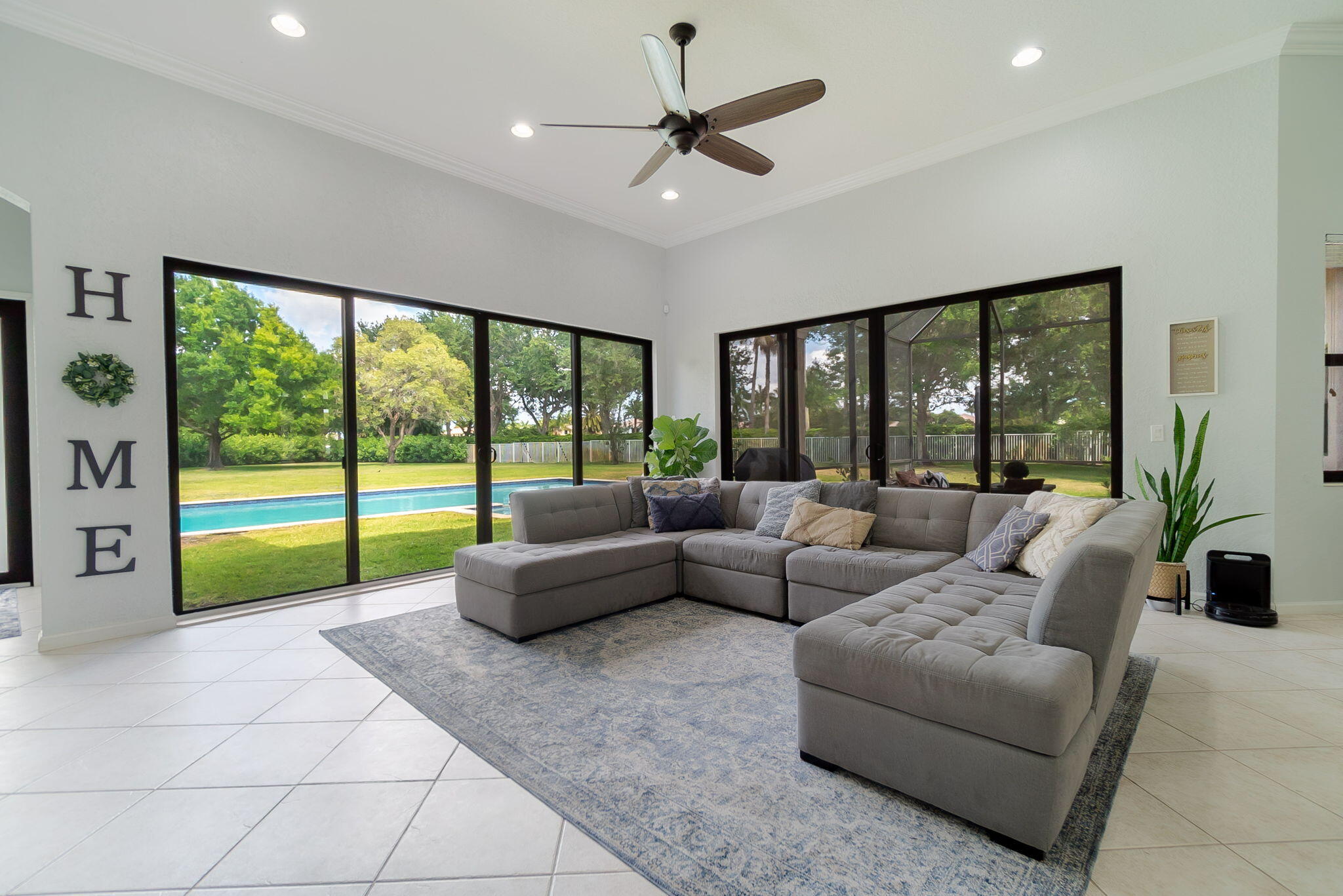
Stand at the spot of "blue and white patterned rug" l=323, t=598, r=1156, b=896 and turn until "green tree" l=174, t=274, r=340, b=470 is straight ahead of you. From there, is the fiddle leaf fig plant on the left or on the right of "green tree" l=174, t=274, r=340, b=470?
right

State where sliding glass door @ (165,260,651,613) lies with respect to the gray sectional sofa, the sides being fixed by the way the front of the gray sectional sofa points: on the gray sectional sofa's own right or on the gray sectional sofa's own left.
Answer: on the gray sectional sofa's own right

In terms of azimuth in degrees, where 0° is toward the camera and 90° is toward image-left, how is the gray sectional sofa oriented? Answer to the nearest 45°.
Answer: approximately 45°

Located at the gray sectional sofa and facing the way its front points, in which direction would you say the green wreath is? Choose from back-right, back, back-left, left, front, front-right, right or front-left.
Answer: front-right

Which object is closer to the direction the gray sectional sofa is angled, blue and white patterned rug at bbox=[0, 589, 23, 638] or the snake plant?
the blue and white patterned rug

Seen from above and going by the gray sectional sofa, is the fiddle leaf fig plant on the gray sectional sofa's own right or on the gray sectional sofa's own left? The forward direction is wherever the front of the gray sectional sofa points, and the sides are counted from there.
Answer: on the gray sectional sofa's own right

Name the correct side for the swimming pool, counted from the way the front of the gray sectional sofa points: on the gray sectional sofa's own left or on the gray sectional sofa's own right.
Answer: on the gray sectional sofa's own right
